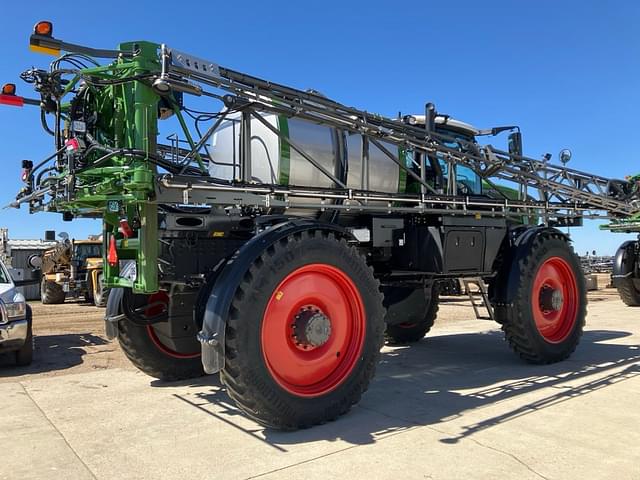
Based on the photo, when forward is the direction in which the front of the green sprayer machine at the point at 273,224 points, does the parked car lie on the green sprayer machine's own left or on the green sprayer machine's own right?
on the green sprayer machine's own left

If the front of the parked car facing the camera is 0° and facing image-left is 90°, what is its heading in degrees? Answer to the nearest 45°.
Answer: approximately 0°

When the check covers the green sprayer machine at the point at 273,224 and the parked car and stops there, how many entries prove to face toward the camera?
1

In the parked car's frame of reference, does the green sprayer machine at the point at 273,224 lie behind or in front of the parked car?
in front

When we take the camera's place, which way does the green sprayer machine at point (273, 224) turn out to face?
facing away from the viewer and to the right of the viewer
